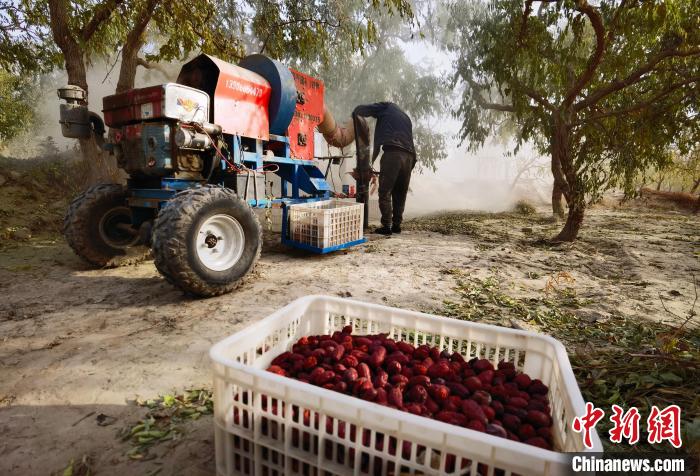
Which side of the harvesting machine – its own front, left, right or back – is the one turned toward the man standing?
back

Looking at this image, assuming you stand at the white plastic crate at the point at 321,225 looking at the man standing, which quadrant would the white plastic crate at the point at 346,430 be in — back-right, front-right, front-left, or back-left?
back-right

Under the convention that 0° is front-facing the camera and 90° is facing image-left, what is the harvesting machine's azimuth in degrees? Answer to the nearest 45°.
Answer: approximately 45°

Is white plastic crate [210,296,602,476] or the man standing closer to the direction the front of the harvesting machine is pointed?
the white plastic crate

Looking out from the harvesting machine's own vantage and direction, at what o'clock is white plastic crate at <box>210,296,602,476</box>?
The white plastic crate is roughly at 10 o'clock from the harvesting machine.

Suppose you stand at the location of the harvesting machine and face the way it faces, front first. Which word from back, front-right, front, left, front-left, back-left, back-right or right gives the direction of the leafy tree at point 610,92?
back-left
